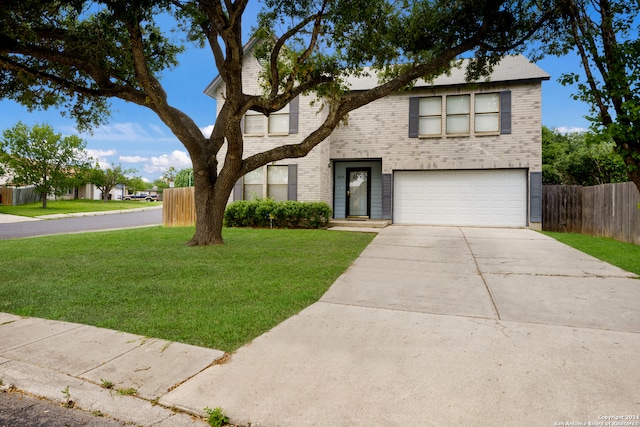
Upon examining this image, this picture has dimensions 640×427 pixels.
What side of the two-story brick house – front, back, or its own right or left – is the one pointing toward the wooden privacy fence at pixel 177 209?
right

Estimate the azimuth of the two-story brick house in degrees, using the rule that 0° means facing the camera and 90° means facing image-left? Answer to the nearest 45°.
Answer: approximately 0°

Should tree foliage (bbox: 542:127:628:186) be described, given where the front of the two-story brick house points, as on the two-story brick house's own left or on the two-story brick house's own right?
on the two-story brick house's own left

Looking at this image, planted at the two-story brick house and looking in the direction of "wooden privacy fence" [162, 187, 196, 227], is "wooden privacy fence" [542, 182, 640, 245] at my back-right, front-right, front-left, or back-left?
back-left

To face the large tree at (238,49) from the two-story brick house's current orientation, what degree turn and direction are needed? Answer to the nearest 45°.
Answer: approximately 45° to its right
